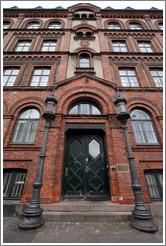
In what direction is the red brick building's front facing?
toward the camera
